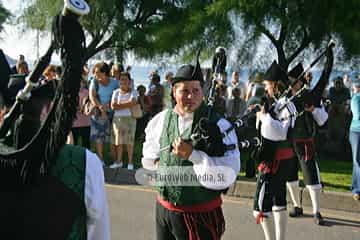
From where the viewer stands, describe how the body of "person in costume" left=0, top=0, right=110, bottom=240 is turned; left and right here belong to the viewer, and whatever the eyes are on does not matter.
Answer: facing away from the viewer

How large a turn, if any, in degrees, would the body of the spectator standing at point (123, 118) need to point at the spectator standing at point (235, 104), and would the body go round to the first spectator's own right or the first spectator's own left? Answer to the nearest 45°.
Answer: approximately 135° to the first spectator's own left

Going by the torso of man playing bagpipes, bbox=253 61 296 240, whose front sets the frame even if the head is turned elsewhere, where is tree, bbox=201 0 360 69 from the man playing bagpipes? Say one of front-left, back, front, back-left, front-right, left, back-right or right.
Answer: back-right

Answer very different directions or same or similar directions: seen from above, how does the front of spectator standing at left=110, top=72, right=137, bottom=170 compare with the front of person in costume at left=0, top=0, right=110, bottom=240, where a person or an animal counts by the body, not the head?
very different directions

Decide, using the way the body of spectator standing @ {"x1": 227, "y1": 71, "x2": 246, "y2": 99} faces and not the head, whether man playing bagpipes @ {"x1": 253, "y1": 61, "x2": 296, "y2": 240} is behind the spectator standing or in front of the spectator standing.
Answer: in front

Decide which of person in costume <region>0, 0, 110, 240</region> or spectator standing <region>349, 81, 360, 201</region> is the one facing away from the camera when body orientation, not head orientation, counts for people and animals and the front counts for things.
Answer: the person in costume

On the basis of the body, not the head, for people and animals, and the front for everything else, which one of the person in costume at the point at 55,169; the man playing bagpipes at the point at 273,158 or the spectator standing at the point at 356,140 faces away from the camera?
the person in costume

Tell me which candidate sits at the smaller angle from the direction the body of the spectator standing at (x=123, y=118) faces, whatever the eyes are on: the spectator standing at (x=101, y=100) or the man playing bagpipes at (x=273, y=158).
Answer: the man playing bagpipes

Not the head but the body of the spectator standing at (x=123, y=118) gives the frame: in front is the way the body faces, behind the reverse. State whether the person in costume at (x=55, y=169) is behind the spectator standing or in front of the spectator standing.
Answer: in front

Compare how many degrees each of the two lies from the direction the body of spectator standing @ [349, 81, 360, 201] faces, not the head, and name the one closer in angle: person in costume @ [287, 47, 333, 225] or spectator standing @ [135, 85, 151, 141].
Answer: the person in costume
